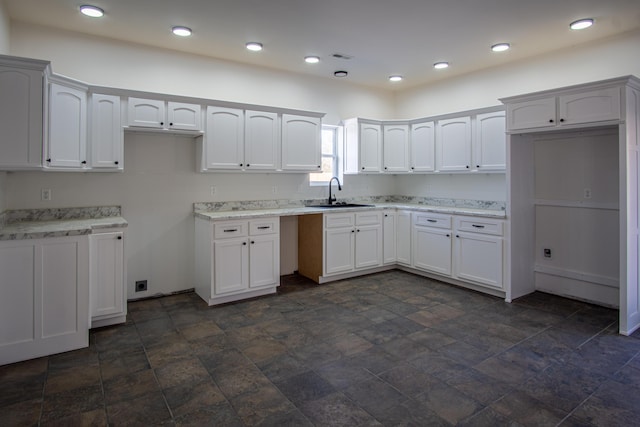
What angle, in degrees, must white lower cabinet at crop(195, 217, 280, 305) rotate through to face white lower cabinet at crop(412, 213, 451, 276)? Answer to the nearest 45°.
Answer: approximately 45° to its left

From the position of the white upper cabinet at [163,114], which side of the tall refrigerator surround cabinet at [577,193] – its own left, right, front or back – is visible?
front

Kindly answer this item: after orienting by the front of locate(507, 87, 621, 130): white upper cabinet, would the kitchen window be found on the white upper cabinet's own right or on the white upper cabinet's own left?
on the white upper cabinet's own right

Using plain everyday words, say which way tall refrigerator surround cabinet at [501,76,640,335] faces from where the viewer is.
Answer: facing the viewer and to the left of the viewer

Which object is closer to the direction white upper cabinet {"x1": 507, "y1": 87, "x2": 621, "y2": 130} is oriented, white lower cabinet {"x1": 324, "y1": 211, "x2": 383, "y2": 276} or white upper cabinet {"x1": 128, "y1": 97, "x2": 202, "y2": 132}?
the white upper cabinet

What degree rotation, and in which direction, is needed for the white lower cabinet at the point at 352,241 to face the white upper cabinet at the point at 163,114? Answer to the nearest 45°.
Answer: approximately 90° to its right

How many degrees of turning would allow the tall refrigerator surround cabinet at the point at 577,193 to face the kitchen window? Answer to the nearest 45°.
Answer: approximately 45° to its right

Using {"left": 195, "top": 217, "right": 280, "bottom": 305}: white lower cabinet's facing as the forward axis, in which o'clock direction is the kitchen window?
The kitchen window is roughly at 9 o'clock from the white lower cabinet.

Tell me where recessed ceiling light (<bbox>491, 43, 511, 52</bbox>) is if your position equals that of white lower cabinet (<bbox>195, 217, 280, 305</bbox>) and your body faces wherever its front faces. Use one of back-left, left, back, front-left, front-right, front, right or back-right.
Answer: front-left

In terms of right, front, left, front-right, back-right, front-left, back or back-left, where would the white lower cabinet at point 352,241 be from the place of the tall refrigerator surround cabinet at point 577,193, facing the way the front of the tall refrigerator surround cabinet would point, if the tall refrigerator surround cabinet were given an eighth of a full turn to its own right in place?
front

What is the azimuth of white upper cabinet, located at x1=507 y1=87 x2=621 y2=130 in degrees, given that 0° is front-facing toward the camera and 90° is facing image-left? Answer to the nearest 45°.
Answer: approximately 45°

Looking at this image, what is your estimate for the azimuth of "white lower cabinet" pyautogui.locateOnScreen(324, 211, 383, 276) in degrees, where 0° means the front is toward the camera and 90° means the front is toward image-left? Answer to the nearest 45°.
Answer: approximately 315°

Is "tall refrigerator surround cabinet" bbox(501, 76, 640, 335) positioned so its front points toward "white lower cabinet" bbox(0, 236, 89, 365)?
yes

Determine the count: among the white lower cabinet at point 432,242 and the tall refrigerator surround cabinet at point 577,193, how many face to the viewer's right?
0

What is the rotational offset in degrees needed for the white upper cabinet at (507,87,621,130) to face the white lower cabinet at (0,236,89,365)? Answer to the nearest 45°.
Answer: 0° — it already faces it
